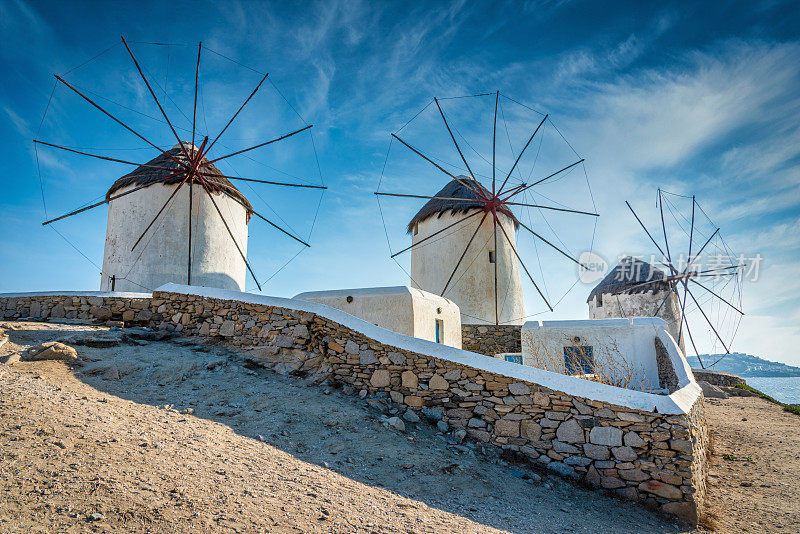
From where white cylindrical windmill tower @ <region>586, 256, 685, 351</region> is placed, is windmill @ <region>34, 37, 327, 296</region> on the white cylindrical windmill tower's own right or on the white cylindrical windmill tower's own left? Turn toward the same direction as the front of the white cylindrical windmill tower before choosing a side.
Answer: on the white cylindrical windmill tower's own right

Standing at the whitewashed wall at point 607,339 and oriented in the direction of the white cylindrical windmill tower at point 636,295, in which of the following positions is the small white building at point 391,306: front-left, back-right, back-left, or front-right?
back-left

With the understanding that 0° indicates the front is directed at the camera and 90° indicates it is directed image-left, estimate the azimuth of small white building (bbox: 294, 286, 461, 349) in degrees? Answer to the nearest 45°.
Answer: approximately 315°

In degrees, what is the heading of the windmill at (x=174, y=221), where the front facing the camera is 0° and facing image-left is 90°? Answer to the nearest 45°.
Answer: approximately 0°
